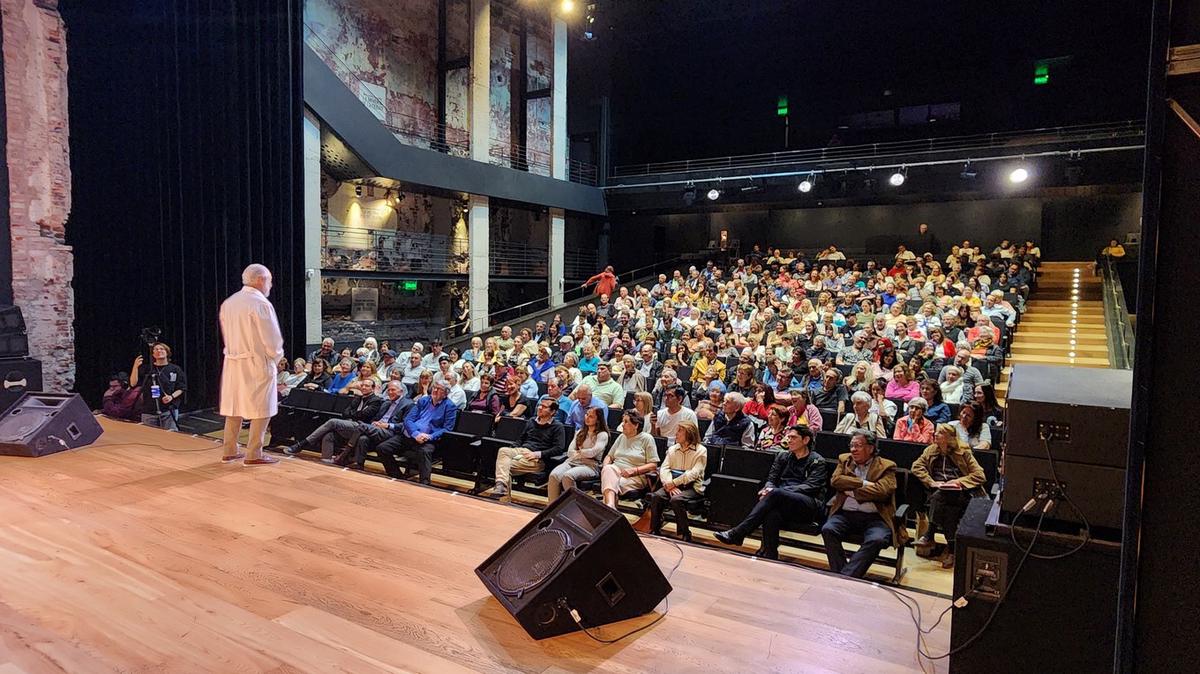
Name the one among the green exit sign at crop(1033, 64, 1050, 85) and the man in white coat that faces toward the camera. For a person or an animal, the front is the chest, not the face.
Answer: the green exit sign

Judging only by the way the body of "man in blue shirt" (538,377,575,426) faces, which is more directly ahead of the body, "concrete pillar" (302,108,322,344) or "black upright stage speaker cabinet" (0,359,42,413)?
the black upright stage speaker cabinet

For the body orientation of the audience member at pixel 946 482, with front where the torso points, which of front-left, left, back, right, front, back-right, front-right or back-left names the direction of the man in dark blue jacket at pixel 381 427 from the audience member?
front-right

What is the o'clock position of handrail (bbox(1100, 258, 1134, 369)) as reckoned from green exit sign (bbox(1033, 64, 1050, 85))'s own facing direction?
The handrail is roughly at 12 o'clock from the green exit sign.

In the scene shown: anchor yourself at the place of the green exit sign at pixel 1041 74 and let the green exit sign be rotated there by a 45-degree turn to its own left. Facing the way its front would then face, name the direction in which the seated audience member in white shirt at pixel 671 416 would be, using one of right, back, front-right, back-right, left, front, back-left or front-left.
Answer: front-right

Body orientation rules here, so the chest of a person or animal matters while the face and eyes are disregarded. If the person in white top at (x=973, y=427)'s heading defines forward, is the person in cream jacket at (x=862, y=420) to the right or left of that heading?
on their right

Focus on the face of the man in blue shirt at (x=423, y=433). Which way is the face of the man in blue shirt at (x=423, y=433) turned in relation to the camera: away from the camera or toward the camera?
toward the camera

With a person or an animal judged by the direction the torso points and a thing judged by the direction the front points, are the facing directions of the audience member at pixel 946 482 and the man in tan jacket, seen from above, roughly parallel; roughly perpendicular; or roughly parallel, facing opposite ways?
roughly parallel

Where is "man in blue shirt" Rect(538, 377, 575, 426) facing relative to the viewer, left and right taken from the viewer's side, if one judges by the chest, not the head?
facing the viewer and to the left of the viewer

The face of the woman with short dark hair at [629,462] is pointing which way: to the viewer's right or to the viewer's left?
to the viewer's left

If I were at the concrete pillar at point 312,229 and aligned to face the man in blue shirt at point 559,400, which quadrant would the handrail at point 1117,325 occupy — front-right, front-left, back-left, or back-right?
front-left

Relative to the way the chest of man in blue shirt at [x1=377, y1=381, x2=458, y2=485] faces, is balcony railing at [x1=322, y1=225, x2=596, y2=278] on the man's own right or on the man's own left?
on the man's own right

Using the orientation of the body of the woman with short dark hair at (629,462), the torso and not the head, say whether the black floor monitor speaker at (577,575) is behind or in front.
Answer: in front

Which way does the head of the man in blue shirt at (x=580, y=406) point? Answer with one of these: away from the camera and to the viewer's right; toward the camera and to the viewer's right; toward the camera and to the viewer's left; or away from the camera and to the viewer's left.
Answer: toward the camera and to the viewer's left

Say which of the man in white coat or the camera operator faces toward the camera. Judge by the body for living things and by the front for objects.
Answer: the camera operator

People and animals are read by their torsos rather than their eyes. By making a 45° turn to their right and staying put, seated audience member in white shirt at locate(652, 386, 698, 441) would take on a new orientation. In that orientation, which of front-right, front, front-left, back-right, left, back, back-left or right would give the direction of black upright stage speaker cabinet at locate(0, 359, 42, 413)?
front

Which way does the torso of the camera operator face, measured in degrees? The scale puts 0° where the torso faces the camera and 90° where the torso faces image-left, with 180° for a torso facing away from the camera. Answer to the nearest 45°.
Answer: approximately 0°

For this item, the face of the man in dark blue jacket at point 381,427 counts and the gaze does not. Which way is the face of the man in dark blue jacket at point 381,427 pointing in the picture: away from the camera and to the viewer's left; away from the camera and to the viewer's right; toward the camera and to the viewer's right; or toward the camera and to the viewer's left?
toward the camera and to the viewer's left

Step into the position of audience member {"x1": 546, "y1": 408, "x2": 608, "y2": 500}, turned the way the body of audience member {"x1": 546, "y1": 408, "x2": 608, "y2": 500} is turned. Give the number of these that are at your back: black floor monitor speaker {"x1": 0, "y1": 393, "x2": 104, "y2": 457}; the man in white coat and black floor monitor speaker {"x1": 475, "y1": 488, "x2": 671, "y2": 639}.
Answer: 0

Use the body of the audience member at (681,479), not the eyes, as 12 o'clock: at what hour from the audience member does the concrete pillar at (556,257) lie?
The concrete pillar is roughly at 4 o'clock from the audience member.

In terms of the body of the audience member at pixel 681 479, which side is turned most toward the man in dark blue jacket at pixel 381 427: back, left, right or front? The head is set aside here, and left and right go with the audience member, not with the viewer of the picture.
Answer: right
